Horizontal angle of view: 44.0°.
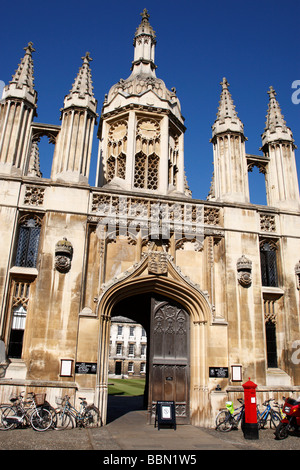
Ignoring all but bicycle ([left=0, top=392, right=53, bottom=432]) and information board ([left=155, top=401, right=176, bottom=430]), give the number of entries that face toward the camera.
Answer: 1

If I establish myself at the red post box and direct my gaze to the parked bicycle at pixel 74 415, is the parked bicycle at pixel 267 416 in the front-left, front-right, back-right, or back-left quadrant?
back-right

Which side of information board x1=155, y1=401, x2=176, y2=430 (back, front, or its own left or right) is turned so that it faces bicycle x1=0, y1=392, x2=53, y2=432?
right

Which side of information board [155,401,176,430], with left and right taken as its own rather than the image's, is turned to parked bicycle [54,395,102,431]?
right

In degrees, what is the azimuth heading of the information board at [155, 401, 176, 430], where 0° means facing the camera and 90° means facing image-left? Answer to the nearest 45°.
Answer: approximately 0°
